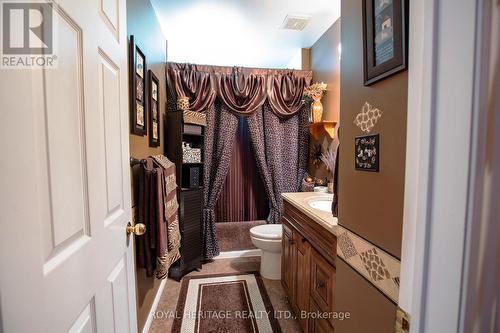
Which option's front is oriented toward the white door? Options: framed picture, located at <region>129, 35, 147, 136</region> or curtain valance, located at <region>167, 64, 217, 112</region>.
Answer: the curtain valance

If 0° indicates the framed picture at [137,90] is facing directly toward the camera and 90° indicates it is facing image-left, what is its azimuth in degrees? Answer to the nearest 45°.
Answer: approximately 270°

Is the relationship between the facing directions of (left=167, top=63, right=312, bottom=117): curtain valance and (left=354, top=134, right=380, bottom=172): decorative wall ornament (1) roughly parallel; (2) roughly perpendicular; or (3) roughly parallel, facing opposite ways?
roughly perpendicular

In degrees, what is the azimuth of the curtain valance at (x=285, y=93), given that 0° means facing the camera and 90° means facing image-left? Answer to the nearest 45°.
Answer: approximately 0°

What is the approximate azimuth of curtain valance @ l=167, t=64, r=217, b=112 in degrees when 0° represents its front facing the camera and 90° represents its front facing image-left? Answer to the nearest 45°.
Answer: approximately 0°

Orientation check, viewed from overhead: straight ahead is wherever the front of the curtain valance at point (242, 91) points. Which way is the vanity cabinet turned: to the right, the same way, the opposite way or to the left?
to the right

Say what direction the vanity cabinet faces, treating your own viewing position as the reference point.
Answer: facing to the left of the viewer

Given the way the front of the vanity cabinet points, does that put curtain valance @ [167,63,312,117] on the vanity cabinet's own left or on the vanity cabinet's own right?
on the vanity cabinet's own right
